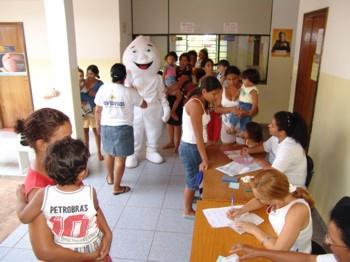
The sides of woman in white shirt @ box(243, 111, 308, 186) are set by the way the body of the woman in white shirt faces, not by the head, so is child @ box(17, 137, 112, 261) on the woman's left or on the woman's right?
on the woman's left

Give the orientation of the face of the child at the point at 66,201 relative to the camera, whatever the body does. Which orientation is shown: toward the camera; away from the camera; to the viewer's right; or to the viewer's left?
away from the camera

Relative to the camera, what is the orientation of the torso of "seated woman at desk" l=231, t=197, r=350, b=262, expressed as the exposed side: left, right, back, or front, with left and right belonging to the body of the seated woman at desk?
left

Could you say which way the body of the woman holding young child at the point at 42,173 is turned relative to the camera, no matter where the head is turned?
to the viewer's right

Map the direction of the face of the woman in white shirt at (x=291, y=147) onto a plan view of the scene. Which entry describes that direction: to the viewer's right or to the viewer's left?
to the viewer's left

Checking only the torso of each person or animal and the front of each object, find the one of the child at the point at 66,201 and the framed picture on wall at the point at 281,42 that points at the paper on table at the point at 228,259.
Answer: the framed picture on wall

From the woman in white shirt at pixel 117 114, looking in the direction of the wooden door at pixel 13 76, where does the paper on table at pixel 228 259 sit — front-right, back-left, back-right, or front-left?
back-left

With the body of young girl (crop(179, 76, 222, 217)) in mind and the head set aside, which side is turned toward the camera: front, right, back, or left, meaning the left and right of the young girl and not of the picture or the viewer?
right

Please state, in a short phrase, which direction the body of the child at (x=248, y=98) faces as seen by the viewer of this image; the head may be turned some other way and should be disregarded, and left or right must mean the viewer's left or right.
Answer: facing the viewer and to the left of the viewer

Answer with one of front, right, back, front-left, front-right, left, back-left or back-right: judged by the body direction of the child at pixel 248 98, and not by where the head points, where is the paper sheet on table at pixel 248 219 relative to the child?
front-left

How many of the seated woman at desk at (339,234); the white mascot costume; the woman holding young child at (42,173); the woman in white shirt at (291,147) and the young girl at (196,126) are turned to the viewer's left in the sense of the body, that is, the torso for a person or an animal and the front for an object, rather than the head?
2

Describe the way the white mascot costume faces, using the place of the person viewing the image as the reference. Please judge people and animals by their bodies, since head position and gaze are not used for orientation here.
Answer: facing the viewer

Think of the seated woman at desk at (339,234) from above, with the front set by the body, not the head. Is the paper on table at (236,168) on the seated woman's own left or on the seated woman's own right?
on the seated woman's own right

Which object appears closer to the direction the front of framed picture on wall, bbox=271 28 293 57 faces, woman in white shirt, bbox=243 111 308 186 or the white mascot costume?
the woman in white shirt
